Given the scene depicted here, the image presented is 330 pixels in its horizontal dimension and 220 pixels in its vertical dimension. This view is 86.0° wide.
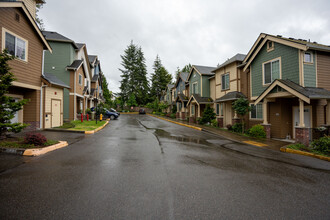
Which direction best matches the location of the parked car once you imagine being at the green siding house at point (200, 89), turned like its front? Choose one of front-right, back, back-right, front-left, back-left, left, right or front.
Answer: front-right

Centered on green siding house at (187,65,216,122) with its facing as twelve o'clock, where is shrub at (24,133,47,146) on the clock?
The shrub is roughly at 11 o'clock from the green siding house.

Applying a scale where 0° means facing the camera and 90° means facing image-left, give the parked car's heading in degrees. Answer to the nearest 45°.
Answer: approximately 315°

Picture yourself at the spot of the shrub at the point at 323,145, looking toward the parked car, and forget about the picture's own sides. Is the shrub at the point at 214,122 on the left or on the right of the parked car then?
right

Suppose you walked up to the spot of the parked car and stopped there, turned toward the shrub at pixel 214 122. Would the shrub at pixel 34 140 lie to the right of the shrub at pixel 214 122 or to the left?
right

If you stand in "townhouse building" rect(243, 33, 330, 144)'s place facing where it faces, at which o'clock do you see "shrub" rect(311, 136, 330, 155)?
The shrub is roughly at 10 o'clock from the townhouse building.

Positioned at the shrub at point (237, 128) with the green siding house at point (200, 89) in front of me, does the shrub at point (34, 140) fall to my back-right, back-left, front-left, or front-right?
back-left

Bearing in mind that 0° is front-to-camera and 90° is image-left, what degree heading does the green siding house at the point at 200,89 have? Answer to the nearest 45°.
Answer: approximately 45°

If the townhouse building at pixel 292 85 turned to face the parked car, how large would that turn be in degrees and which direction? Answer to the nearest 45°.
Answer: approximately 45° to its right

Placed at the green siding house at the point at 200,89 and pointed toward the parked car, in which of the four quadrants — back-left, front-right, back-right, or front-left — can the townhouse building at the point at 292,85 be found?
back-left

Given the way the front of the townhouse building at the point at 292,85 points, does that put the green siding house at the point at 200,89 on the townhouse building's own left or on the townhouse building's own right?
on the townhouse building's own right
